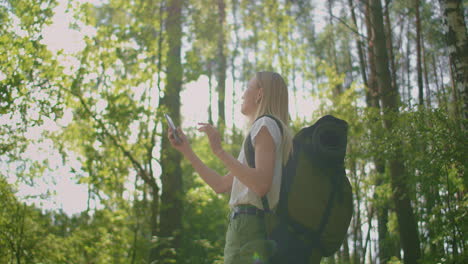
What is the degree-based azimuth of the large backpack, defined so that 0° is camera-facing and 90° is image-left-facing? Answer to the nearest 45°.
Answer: approximately 270°

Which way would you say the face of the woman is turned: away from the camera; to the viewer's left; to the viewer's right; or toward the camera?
to the viewer's left

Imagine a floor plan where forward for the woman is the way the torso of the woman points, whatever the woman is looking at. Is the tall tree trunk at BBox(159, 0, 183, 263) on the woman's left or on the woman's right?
on the woman's right

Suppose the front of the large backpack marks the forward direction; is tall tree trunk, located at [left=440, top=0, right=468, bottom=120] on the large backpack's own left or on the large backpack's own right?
on the large backpack's own left

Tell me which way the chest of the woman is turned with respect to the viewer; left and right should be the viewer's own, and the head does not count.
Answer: facing to the left of the viewer

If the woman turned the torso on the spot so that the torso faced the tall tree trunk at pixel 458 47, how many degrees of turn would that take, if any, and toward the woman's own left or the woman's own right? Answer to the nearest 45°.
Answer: approximately 135° to the woman's own right
